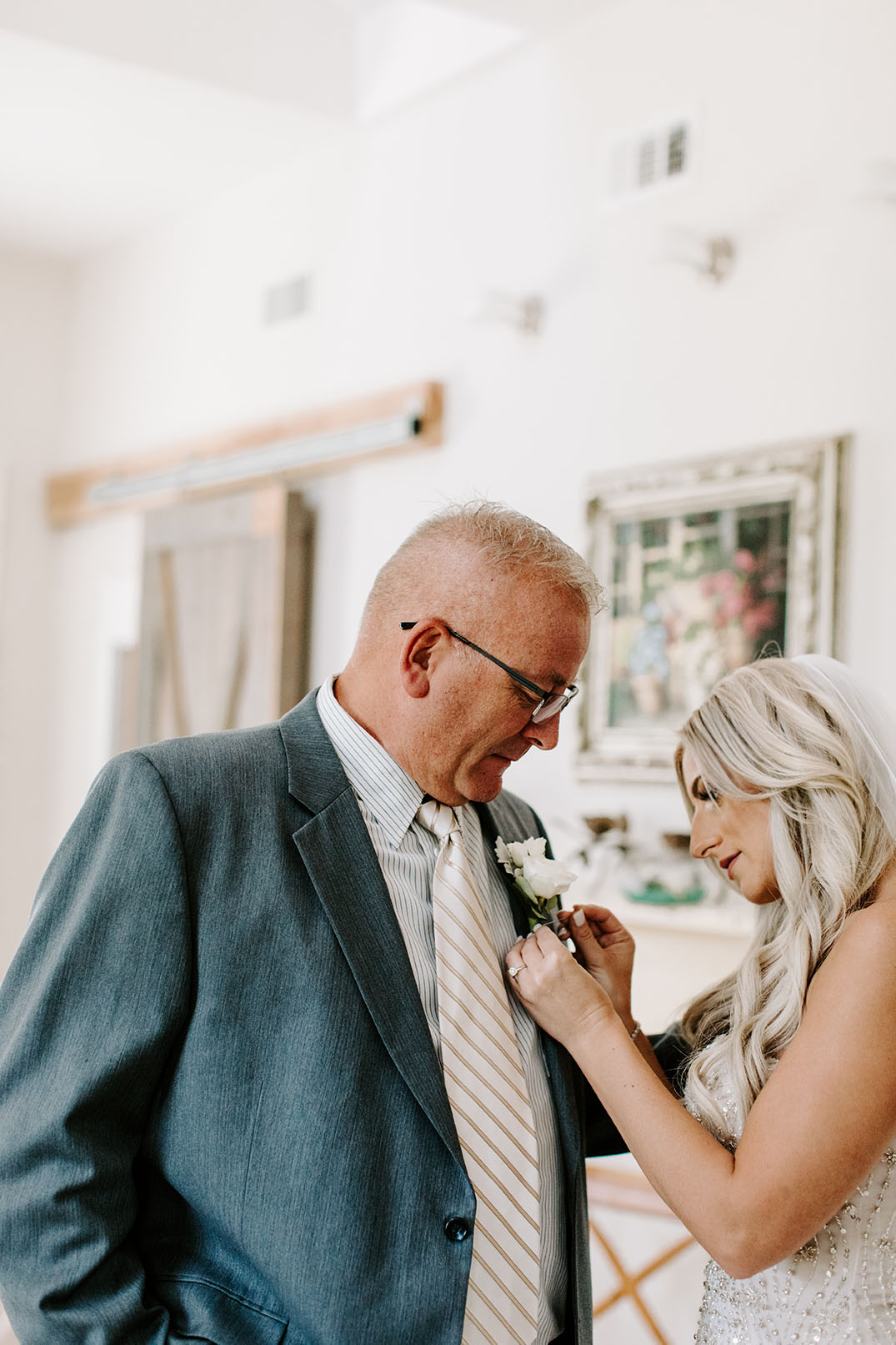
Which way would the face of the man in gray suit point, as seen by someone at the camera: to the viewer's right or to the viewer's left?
to the viewer's right

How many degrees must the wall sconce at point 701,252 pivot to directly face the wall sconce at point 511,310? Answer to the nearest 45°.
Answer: approximately 90° to its right

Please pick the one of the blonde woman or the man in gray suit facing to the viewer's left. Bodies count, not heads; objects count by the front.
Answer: the blonde woman

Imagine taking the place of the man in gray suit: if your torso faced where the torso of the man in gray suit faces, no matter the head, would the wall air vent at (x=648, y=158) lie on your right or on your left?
on your left

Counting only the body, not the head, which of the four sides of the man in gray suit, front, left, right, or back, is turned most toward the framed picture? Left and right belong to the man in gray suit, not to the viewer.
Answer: left

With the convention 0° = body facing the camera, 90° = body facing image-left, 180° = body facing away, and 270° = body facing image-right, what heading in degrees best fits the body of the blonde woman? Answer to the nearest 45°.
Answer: approximately 90°

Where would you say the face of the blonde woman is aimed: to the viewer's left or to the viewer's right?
to the viewer's left

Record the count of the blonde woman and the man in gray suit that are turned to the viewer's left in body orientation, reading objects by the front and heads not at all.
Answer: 1

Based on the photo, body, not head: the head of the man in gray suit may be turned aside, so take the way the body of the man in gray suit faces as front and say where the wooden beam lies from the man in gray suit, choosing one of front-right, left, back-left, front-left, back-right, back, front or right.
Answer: back-left

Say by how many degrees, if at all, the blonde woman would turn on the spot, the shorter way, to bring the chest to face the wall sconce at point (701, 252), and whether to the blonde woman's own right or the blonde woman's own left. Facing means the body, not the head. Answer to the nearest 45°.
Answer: approximately 90° to the blonde woman's own right

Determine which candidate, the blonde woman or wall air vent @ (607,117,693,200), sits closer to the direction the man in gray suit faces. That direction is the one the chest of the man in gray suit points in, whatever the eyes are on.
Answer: the blonde woman

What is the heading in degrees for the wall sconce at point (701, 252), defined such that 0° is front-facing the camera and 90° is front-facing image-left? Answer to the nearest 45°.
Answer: approximately 45°
